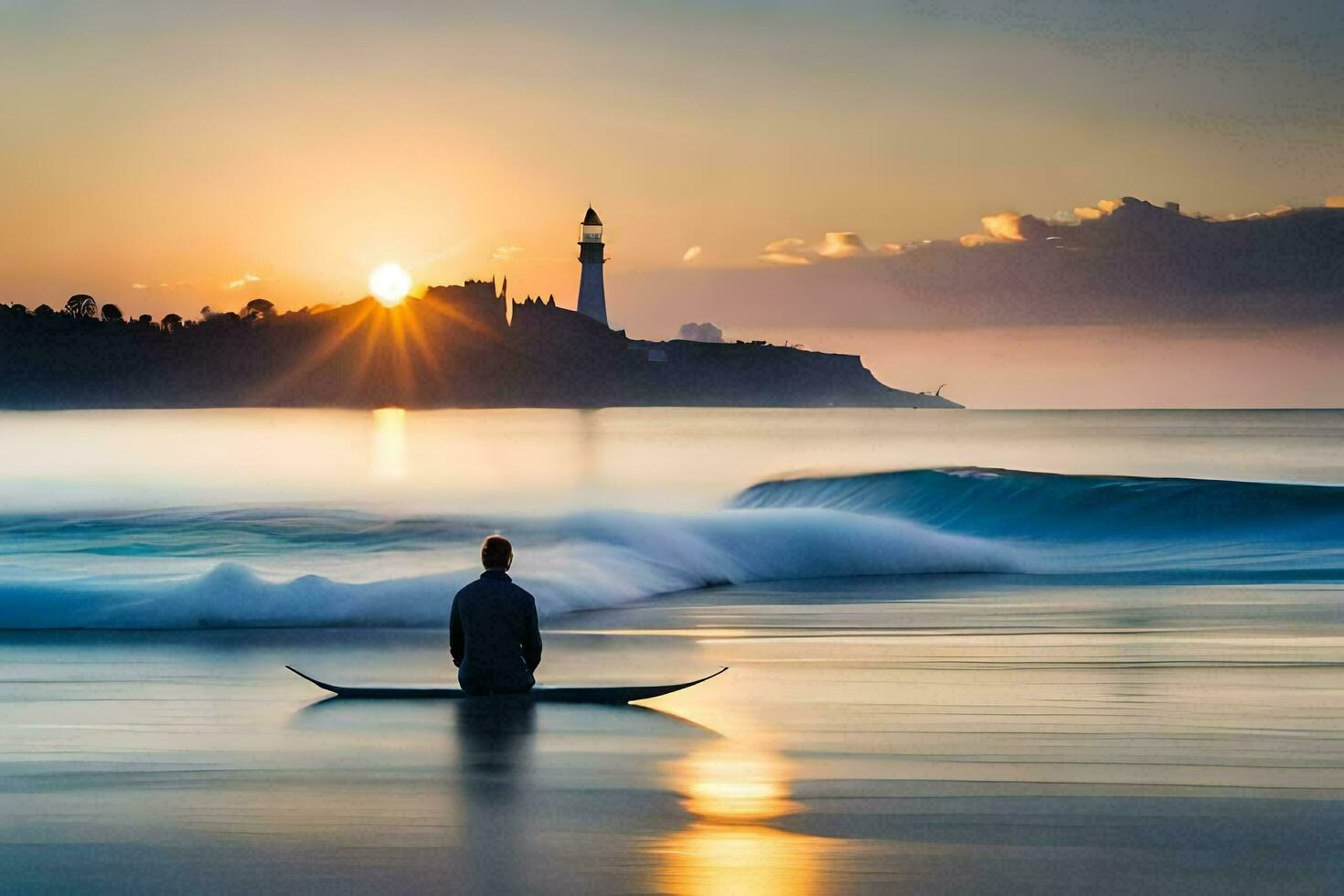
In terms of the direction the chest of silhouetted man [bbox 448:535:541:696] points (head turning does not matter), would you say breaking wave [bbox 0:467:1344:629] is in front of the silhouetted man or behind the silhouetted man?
in front

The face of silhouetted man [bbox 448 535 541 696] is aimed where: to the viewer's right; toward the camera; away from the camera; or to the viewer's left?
away from the camera

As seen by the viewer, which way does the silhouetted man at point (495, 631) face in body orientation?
away from the camera
